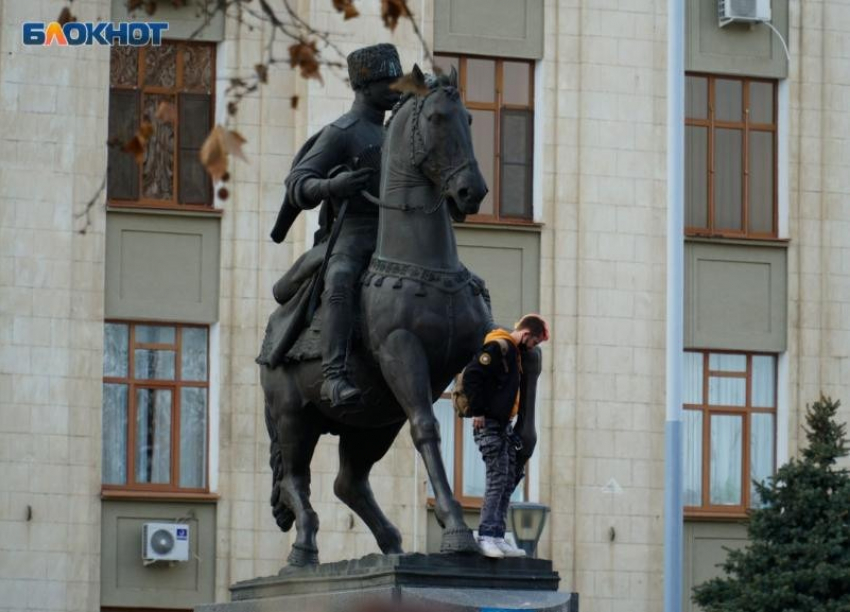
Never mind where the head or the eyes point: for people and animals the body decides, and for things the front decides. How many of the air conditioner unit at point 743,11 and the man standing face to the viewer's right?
1

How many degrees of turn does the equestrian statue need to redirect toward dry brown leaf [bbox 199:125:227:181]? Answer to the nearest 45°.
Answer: approximately 45° to its right

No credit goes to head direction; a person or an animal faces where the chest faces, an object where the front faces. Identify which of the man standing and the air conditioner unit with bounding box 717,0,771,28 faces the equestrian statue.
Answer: the air conditioner unit

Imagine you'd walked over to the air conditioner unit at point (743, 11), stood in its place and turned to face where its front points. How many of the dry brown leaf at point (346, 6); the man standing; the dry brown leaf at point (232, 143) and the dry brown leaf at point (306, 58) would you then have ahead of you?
4

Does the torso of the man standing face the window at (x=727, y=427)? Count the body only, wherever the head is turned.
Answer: no

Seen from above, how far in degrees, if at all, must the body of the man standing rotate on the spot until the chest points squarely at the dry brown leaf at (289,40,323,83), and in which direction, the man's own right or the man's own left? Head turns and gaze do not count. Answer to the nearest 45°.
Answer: approximately 90° to the man's own right

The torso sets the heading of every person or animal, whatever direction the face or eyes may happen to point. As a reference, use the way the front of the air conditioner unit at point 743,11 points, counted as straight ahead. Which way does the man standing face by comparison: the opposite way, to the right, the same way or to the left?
to the left

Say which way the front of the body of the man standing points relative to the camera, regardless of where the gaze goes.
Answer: to the viewer's right

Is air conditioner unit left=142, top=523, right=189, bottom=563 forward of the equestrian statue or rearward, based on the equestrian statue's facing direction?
rearward

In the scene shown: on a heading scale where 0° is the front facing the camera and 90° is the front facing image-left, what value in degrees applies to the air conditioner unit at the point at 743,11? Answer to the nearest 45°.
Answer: approximately 0°

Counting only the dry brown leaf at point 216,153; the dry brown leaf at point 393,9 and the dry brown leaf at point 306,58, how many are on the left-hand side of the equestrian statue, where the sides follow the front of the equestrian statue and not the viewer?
0

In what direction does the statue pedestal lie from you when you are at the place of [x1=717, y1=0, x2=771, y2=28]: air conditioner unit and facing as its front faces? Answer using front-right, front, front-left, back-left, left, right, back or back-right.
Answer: front

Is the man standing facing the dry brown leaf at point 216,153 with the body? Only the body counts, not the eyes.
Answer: no

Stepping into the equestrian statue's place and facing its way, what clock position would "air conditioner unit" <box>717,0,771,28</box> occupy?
The air conditioner unit is roughly at 8 o'clock from the equestrian statue.
